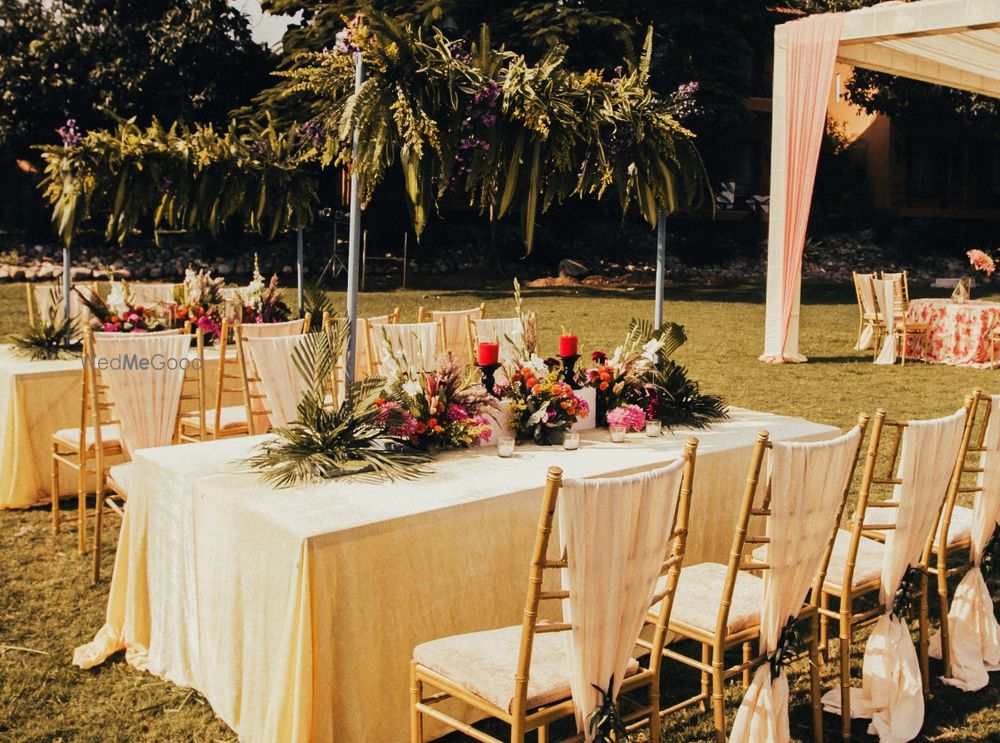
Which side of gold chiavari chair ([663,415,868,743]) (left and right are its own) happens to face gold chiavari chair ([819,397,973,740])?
right

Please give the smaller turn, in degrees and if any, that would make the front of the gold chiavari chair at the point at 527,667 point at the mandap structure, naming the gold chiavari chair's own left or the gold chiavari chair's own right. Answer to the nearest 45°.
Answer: approximately 45° to the gold chiavari chair's own right

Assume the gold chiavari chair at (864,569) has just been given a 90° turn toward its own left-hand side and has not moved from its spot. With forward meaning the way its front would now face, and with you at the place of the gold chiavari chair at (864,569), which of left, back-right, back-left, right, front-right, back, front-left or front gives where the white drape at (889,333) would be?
back-right

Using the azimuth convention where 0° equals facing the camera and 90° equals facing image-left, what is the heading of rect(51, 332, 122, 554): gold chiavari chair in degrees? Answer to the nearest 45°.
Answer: approximately 135°

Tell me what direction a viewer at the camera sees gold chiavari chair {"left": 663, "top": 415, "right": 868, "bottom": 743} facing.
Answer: facing away from the viewer and to the left of the viewer

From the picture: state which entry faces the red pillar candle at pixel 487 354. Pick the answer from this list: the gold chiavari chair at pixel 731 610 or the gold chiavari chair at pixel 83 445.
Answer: the gold chiavari chair at pixel 731 610

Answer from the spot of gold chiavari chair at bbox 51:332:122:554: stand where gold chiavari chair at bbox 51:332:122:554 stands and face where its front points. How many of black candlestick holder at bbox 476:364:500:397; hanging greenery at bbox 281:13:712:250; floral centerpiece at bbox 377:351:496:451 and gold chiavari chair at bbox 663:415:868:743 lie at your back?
4

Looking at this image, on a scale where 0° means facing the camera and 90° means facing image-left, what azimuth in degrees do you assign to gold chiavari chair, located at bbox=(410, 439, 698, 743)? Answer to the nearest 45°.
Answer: approximately 135°

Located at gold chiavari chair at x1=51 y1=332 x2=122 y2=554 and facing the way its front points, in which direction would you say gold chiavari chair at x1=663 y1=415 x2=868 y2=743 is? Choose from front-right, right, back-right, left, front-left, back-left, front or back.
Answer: back

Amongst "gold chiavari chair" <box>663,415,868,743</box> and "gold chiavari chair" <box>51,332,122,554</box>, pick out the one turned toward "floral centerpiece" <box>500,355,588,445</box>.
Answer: "gold chiavari chair" <box>663,415,868,743</box>

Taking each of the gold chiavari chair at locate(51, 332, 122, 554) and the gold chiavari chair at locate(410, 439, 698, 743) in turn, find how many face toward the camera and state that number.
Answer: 0

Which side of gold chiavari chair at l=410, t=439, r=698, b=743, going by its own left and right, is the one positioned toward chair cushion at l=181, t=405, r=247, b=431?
front

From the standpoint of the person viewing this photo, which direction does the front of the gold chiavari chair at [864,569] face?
facing away from the viewer and to the left of the viewer

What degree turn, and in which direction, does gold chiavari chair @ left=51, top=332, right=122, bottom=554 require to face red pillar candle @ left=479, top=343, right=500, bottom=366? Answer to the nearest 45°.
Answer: approximately 180°
